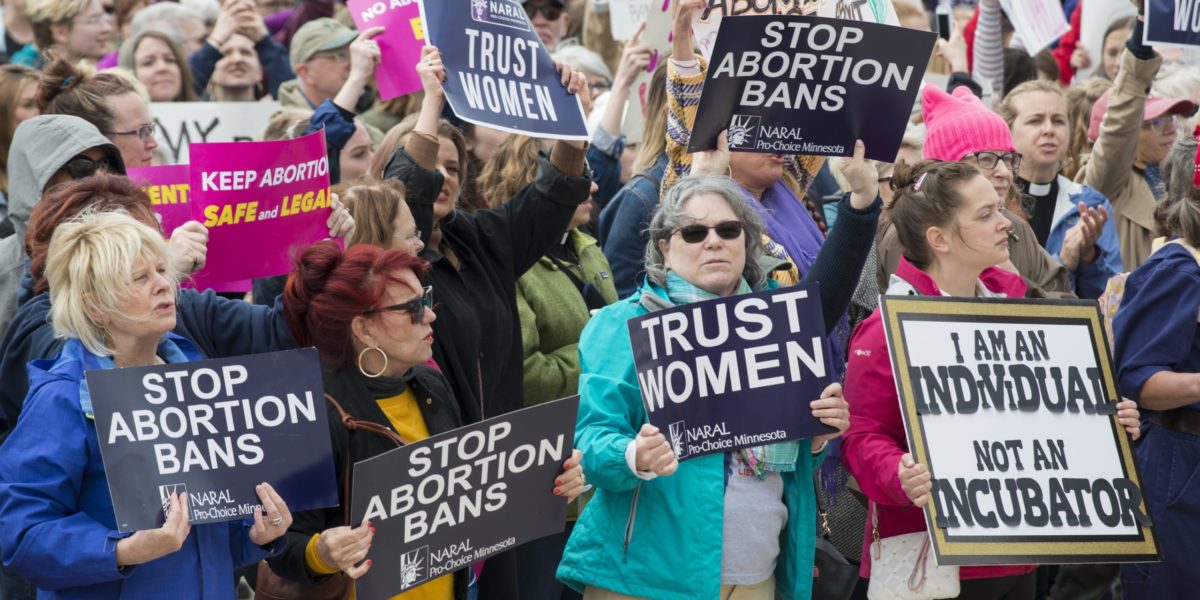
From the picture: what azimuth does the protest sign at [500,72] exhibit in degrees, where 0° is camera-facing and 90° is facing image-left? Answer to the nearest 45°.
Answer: approximately 0°

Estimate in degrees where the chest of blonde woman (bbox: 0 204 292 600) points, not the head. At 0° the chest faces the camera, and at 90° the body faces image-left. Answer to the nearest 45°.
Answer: approximately 315°

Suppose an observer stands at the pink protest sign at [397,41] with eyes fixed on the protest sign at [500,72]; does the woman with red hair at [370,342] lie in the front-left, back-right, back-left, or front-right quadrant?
front-right

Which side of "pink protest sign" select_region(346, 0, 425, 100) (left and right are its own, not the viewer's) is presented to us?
front

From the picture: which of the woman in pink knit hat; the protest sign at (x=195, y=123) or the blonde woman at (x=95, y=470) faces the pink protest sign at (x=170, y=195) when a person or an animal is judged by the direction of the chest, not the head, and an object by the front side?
the protest sign

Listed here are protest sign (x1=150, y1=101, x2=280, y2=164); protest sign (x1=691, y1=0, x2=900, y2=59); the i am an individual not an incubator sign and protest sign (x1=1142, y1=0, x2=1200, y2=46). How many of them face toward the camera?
4

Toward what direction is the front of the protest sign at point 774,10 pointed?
toward the camera

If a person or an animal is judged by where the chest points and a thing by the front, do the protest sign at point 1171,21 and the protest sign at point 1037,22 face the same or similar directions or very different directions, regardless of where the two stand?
same or similar directions

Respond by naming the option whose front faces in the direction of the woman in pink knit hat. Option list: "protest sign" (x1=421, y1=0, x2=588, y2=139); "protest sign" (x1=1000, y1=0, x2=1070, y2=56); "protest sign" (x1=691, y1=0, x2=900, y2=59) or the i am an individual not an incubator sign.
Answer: "protest sign" (x1=1000, y1=0, x2=1070, y2=56)

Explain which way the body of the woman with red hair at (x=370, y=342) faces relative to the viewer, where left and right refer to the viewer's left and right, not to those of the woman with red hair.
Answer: facing the viewer and to the right of the viewer

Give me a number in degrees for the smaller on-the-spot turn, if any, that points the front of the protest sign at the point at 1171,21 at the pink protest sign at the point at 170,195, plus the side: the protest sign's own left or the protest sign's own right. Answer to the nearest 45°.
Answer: approximately 45° to the protest sign's own right

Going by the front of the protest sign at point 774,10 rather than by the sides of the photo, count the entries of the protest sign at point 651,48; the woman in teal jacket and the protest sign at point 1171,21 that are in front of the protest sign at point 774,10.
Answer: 1

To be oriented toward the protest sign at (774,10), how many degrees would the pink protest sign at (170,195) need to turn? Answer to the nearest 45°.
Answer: approximately 90° to its left

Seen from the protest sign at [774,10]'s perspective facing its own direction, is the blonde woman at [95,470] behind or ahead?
ahead

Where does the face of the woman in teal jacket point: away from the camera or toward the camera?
toward the camera

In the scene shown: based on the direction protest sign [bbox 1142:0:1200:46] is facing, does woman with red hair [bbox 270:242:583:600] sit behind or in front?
in front

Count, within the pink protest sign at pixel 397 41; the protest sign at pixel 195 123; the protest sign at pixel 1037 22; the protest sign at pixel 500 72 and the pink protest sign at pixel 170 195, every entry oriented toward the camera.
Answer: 5

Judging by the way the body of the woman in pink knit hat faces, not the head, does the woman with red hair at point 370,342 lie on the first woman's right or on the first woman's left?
on the first woman's right
